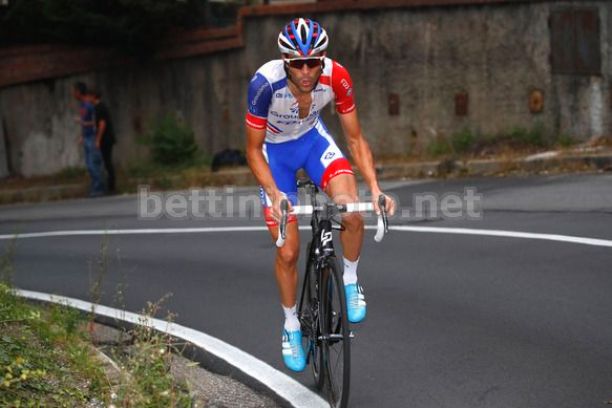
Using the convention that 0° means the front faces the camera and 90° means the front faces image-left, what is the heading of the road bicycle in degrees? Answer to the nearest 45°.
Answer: approximately 0°

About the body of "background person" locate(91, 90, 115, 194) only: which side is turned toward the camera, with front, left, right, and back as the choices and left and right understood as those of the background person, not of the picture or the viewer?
left

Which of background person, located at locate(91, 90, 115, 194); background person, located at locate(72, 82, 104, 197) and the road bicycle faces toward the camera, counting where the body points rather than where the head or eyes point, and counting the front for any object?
the road bicycle

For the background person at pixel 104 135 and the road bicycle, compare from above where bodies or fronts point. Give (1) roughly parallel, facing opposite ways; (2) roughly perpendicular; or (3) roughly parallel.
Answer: roughly perpendicular
